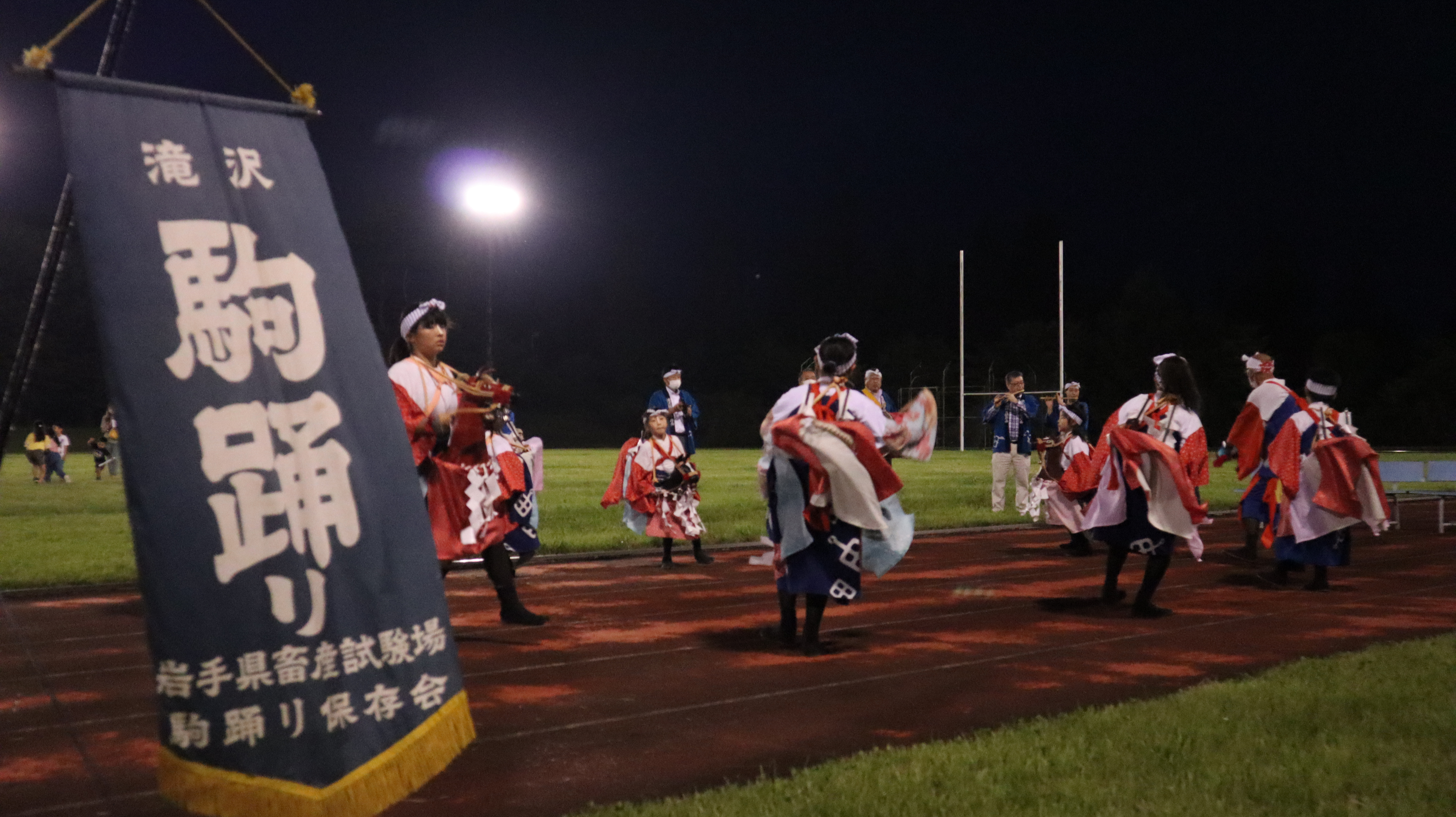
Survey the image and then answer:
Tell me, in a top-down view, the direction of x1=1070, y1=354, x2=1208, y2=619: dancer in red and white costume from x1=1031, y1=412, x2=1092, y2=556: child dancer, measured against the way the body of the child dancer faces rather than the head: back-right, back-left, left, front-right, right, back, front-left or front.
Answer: front-left

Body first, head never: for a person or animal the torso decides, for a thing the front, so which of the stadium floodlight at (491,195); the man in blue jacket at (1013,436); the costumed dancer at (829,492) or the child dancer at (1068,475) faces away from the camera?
the costumed dancer at (829,492)

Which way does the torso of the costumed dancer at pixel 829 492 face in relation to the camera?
away from the camera

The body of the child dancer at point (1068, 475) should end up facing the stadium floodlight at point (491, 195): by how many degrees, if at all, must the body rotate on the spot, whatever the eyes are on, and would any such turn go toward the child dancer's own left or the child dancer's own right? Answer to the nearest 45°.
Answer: approximately 90° to the child dancer's own right

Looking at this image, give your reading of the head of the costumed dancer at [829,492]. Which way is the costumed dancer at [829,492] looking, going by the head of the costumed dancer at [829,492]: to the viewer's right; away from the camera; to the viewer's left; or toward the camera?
away from the camera

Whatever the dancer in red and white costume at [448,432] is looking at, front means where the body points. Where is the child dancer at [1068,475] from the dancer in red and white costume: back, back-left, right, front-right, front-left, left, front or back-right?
left

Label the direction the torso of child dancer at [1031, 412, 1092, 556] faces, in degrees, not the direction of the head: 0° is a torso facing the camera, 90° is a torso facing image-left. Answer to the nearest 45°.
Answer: approximately 45°

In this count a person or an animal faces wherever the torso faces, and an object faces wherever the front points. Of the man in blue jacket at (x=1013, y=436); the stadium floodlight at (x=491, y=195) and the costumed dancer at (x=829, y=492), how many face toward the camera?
2

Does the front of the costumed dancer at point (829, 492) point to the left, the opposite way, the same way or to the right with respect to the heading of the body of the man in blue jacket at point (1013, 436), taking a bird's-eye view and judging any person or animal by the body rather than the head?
the opposite way

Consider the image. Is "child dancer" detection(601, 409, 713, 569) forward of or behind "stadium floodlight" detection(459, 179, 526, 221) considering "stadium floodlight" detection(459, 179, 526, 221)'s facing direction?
forward

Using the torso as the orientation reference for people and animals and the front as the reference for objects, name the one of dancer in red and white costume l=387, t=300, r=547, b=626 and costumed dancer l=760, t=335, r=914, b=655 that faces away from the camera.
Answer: the costumed dancer
